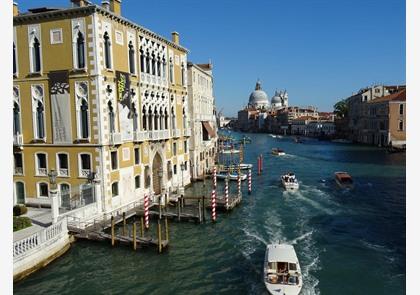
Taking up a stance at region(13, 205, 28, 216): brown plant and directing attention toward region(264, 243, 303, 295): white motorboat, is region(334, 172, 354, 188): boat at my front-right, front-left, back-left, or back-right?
front-left

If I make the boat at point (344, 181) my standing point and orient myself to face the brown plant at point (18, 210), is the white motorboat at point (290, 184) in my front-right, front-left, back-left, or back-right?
front-right

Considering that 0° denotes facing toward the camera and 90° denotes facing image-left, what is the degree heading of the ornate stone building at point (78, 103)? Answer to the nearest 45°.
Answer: approximately 315°

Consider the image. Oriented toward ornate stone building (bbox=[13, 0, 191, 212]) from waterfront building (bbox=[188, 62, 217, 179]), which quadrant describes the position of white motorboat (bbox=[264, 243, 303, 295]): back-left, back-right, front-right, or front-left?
front-left

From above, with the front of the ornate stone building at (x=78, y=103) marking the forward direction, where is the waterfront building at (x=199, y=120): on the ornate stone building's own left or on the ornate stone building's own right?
on the ornate stone building's own left
